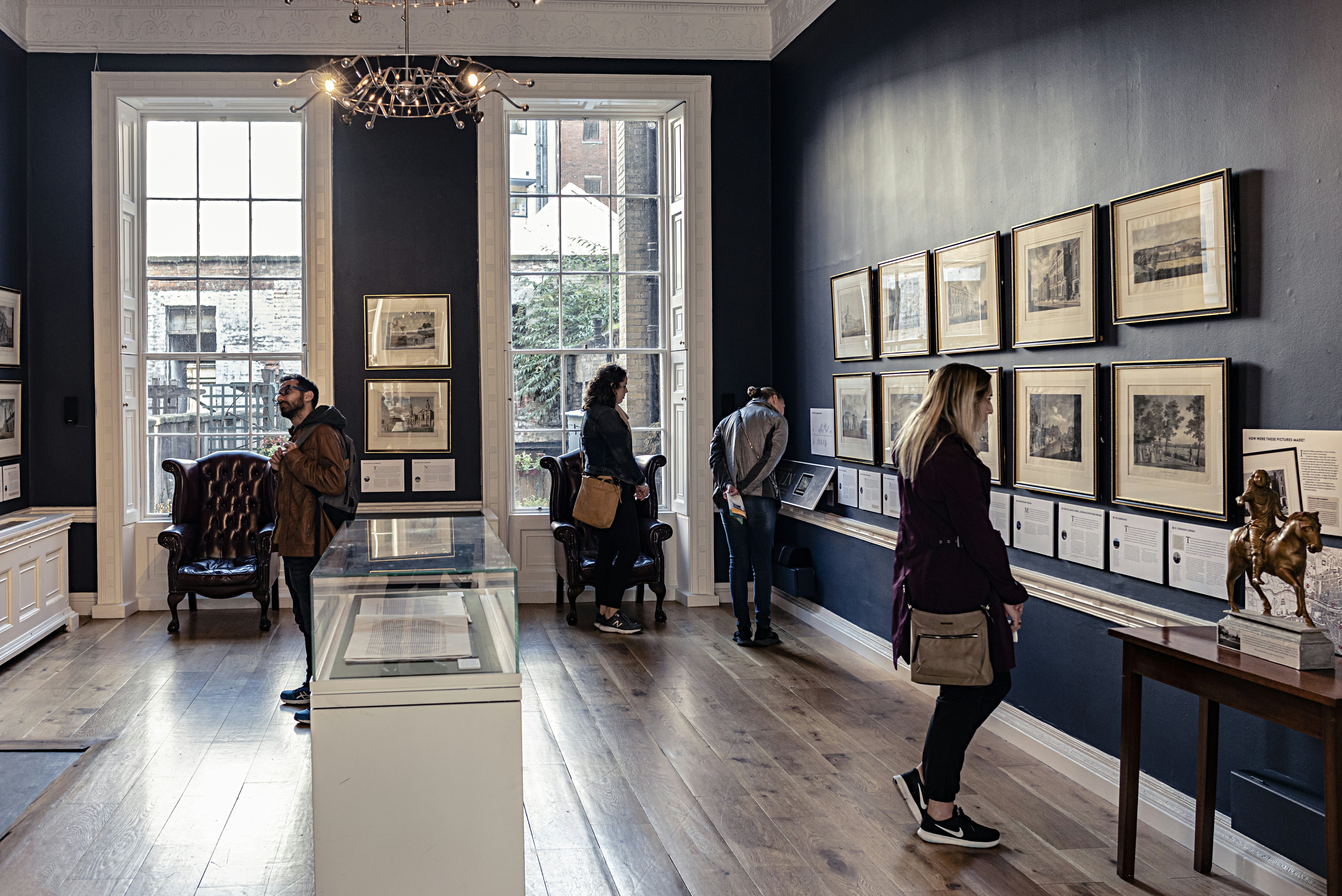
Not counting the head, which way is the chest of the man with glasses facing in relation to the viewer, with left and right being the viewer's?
facing to the left of the viewer

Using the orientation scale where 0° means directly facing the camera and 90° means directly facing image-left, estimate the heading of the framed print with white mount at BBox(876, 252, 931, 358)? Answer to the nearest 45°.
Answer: approximately 45°

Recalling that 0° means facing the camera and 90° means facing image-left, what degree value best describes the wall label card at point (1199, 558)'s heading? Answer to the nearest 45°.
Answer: approximately 45°

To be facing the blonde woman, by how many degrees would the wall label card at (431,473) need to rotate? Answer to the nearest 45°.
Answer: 0° — it already faces them

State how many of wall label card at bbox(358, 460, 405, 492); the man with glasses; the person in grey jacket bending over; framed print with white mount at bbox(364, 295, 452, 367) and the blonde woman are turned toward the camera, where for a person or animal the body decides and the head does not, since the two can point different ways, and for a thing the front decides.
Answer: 2

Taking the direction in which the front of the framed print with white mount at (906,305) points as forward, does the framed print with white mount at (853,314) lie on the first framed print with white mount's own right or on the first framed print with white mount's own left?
on the first framed print with white mount's own right

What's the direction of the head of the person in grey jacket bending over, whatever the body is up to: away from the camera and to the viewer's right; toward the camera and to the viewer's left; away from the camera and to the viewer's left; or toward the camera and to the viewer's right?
away from the camera and to the viewer's right

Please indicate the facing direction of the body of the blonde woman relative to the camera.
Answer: to the viewer's right
